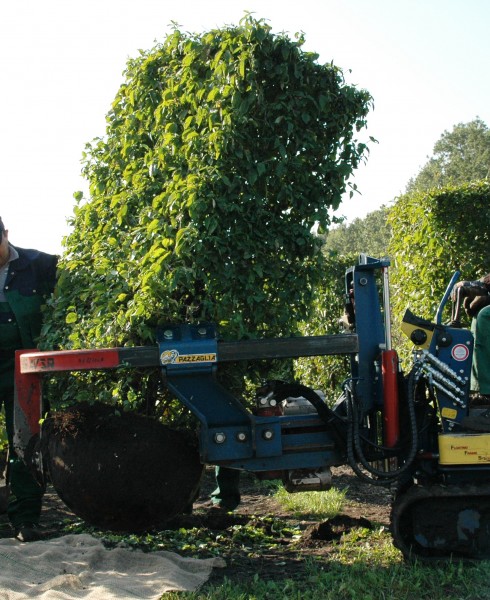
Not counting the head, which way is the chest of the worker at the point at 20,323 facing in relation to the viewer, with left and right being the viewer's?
facing the viewer

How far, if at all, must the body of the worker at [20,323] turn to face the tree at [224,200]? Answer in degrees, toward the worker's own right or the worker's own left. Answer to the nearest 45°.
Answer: approximately 45° to the worker's own left

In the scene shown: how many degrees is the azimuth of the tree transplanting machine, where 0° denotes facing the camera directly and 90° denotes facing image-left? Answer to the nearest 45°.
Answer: approximately 90°

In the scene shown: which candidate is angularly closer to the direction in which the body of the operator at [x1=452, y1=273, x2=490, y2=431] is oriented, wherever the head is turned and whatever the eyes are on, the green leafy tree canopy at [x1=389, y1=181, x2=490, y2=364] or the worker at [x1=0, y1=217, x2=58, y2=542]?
the worker

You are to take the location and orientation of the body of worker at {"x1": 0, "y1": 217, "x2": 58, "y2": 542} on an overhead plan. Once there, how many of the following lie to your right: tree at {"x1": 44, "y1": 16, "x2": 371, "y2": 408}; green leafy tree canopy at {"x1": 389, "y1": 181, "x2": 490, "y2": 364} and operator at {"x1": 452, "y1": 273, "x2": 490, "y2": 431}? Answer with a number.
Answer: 0

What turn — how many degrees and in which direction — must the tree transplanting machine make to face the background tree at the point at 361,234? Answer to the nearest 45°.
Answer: approximately 90° to its right

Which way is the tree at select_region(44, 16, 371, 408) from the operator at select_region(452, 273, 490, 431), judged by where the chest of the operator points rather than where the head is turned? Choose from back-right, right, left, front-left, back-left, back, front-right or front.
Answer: front

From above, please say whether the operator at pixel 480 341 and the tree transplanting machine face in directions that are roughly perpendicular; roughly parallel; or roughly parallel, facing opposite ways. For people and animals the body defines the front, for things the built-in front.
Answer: roughly parallel

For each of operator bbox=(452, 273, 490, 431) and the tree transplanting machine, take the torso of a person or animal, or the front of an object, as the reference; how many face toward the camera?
0

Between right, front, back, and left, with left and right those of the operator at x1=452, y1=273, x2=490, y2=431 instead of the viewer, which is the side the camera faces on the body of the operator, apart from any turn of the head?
left

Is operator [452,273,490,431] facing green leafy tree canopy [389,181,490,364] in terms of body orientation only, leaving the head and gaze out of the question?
no

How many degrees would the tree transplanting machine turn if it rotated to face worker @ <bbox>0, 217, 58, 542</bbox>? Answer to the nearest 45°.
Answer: approximately 45° to its right

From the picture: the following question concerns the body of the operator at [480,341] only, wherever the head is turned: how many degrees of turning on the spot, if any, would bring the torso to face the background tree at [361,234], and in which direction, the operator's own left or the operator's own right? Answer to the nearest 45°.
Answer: approximately 90° to the operator's own right

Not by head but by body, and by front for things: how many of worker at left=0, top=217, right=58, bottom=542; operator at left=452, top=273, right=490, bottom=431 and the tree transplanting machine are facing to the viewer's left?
2
